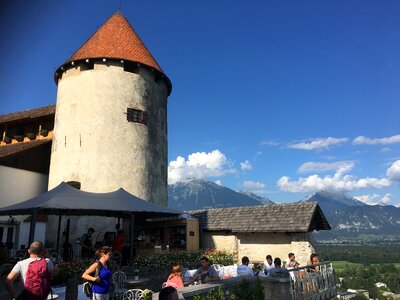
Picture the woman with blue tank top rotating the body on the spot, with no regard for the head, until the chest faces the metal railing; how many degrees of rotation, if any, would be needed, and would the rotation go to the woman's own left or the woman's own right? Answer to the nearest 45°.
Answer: approximately 45° to the woman's own left

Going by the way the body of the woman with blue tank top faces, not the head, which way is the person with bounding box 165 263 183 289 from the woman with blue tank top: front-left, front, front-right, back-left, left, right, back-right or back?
front-left

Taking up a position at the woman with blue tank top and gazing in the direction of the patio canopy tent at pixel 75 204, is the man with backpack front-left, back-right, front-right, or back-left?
back-left

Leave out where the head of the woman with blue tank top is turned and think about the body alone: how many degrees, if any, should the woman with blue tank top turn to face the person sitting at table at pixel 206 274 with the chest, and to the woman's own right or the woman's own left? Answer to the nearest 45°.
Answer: approximately 45° to the woman's own left
